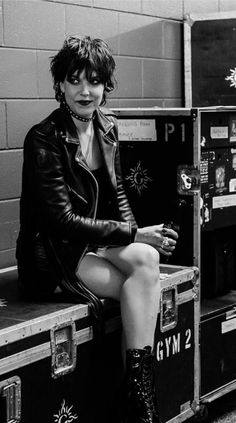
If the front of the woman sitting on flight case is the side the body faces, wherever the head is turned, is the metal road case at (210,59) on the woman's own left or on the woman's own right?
on the woman's own left

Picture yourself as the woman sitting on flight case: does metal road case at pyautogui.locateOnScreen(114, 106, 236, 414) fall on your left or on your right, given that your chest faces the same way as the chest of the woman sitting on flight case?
on your left

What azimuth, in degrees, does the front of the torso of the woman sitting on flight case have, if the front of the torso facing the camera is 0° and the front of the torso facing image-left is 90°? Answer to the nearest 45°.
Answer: approximately 315°
